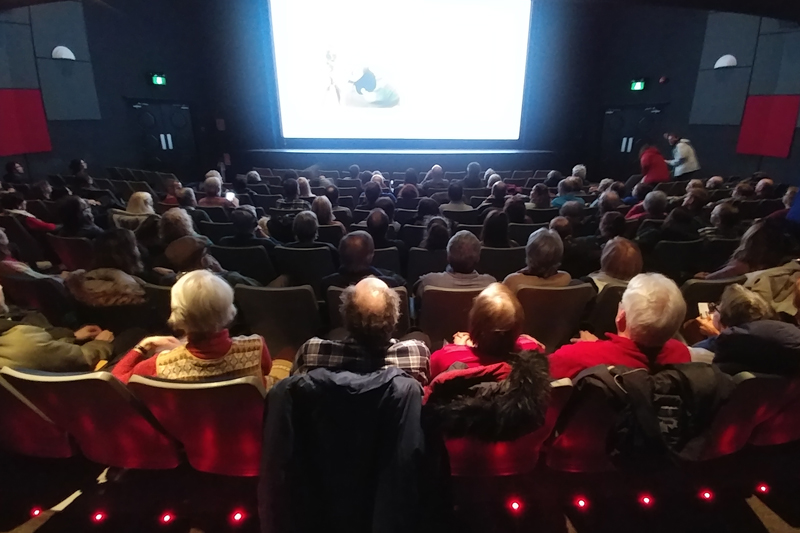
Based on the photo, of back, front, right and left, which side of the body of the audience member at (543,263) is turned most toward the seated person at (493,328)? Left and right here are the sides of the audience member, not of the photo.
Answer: back

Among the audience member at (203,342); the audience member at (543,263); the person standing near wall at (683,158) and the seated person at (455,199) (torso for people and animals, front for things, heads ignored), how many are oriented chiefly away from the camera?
3

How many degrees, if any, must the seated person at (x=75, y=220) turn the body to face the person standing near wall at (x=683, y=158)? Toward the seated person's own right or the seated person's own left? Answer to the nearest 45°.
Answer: approximately 45° to the seated person's own right

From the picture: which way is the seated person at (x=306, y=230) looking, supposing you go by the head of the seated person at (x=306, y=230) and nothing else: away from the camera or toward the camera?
away from the camera

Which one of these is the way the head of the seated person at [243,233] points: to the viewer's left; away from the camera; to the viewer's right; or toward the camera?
away from the camera

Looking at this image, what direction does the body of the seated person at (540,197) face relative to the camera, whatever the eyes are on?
away from the camera

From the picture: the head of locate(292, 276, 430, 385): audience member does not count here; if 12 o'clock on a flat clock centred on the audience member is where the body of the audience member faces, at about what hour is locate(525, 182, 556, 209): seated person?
The seated person is roughly at 1 o'clock from the audience member.

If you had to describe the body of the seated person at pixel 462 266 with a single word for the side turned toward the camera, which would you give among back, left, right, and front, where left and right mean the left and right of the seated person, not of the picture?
back

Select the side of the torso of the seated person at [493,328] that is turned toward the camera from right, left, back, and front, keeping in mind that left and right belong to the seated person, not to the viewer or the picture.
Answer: back

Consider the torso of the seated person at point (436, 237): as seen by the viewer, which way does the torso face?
away from the camera

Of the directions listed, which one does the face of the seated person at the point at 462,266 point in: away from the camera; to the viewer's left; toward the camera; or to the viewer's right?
away from the camera

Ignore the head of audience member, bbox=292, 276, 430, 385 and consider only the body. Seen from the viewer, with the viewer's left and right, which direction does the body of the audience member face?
facing away from the viewer

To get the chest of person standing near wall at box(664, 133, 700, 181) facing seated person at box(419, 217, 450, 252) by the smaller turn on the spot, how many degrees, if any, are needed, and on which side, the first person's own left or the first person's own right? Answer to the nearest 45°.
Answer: approximately 90° to the first person's own left

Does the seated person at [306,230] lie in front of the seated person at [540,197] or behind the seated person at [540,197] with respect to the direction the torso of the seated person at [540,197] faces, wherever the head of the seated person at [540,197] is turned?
behind

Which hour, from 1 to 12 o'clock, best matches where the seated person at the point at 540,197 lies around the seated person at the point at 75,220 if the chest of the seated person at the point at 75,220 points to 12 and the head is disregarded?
the seated person at the point at 540,197 is roughly at 2 o'clock from the seated person at the point at 75,220.

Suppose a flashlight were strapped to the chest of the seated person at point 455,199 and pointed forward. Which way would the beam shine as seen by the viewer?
away from the camera

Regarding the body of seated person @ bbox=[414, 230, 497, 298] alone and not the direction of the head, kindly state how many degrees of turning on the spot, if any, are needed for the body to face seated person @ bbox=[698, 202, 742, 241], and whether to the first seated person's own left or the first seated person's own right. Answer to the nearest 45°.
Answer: approximately 45° to the first seated person's own right
